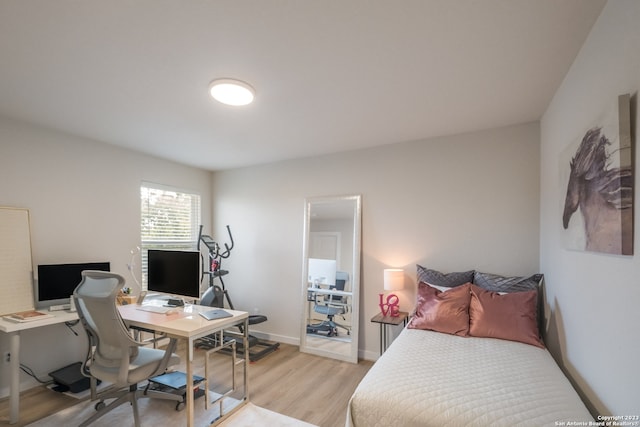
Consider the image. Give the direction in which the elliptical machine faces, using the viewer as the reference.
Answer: facing away from the viewer and to the left of the viewer

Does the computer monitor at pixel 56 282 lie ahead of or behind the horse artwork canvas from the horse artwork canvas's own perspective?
ahead

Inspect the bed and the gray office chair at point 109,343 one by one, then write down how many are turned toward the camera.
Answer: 1

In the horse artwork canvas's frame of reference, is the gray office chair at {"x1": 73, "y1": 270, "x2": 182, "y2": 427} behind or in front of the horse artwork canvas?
in front

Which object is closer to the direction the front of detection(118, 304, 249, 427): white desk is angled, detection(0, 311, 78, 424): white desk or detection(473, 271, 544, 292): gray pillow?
the white desk

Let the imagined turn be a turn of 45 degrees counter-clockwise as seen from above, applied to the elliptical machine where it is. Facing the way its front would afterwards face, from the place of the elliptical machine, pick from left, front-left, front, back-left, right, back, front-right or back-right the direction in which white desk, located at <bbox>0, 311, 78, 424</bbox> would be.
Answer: front-left

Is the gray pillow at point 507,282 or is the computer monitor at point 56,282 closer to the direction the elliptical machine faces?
the computer monitor

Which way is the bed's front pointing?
toward the camera

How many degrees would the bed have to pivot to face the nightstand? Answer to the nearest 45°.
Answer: approximately 135° to its right

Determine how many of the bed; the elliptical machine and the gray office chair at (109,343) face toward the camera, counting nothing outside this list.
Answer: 1

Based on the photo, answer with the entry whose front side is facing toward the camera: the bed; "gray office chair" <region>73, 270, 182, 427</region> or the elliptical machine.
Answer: the bed

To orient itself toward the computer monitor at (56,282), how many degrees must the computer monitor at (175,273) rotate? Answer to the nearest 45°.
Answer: approximately 90° to its right

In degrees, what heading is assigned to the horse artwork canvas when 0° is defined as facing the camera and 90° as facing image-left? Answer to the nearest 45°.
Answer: approximately 45°

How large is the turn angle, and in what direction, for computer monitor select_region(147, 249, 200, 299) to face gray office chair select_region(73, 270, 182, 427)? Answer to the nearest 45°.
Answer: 0° — it already faces it

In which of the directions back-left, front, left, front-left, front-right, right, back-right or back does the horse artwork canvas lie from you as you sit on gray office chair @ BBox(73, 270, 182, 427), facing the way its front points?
right

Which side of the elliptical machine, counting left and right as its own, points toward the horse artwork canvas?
back
